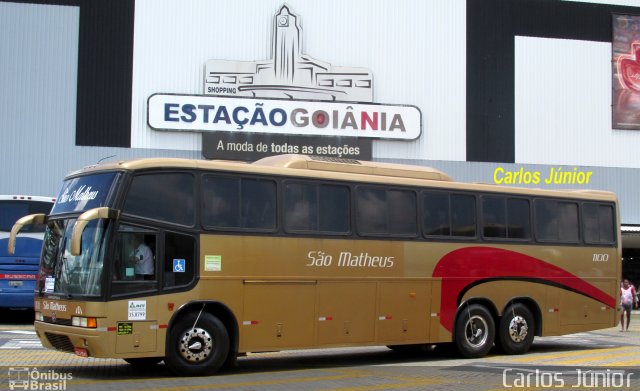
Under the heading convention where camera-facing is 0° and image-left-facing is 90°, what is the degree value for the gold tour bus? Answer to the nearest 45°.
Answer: approximately 45°

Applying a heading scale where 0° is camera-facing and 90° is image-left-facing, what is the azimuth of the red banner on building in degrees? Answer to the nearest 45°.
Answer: approximately 0°

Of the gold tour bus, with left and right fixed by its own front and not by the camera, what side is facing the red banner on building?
back

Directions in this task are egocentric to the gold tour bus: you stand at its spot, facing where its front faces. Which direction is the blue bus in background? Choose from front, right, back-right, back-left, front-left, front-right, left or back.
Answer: right

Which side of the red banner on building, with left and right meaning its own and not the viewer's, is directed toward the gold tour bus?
front

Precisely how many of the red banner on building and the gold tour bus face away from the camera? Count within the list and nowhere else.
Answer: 0
